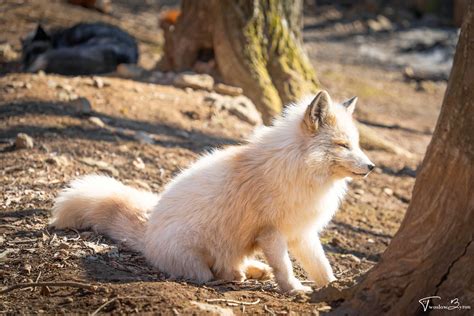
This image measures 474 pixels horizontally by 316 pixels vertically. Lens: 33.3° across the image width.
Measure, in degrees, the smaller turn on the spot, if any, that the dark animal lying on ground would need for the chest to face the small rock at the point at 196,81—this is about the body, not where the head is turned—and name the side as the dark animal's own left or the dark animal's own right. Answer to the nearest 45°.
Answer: approximately 135° to the dark animal's own left

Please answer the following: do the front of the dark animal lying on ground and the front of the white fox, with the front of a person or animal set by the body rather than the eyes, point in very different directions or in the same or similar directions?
very different directions

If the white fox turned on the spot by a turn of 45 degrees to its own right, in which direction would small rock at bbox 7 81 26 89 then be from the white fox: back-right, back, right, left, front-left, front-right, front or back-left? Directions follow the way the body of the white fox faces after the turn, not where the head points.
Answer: back

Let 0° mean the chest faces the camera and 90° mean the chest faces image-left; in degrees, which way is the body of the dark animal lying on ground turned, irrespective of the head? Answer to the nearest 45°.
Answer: approximately 90°

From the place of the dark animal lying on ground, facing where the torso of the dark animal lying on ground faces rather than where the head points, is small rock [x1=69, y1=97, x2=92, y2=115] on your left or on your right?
on your left

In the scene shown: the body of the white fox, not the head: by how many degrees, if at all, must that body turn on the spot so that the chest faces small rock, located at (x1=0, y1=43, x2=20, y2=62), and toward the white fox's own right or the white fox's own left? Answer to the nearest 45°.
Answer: approximately 135° to the white fox's own left

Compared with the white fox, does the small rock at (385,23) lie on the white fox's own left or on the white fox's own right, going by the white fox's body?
on the white fox's own left

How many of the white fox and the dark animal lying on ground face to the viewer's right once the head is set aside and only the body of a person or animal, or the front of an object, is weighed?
1

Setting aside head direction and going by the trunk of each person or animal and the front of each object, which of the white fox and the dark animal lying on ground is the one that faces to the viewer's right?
the white fox

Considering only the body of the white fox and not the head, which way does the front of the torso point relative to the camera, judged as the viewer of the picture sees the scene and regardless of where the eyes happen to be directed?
to the viewer's right

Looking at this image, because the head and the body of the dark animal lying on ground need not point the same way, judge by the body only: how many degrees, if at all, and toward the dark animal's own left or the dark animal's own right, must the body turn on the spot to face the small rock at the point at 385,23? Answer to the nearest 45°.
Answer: approximately 135° to the dark animal's own right
